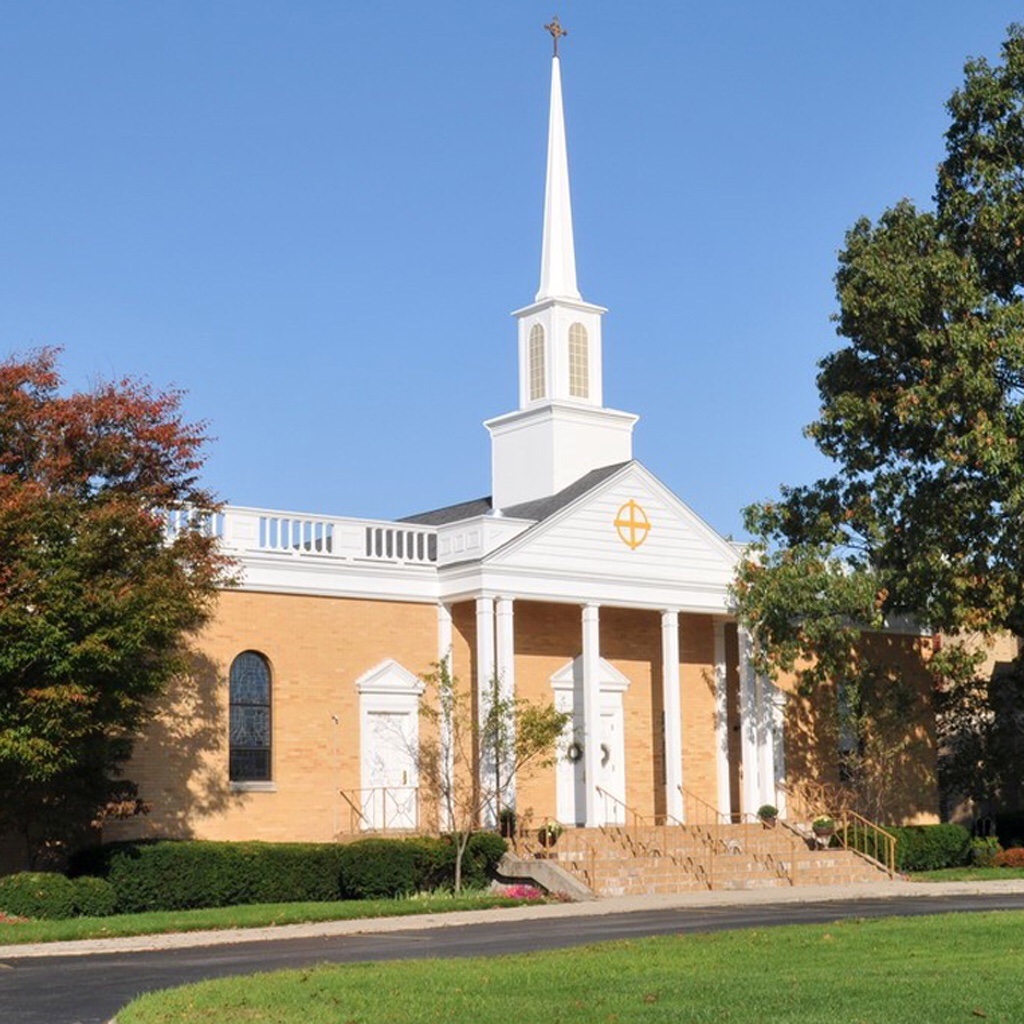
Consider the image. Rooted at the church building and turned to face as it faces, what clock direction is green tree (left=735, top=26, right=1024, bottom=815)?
The green tree is roughly at 11 o'clock from the church building.

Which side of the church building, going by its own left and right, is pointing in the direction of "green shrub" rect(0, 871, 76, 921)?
right

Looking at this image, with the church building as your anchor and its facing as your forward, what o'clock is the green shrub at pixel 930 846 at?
The green shrub is roughly at 10 o'clock from the church building.

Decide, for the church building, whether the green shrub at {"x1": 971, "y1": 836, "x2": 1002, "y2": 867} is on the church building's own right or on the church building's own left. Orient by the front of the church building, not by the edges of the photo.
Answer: on the church building's own left

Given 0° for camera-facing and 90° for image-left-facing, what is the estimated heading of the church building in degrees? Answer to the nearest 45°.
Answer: approximately 315°

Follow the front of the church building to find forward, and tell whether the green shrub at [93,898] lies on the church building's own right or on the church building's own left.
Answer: on the church building's own right
